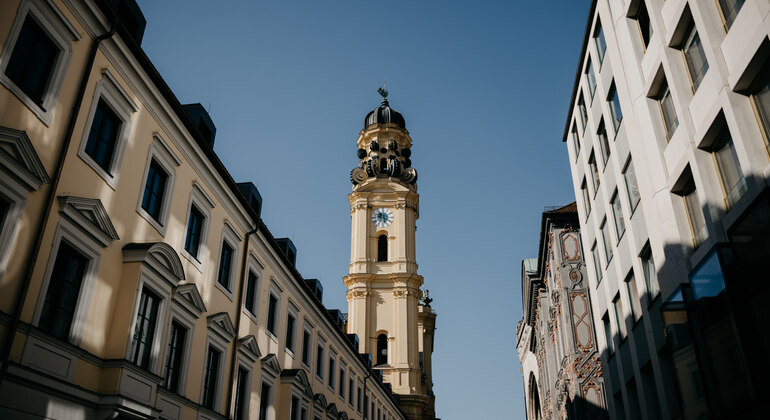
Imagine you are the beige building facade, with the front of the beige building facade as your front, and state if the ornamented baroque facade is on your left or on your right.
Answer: on your left

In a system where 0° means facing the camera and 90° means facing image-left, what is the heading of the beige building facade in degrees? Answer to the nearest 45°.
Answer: approximately 315°

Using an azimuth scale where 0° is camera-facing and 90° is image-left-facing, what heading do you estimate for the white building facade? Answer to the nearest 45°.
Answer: approximately 45°

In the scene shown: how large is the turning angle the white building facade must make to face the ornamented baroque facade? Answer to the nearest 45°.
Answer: approximately 135° to its right
